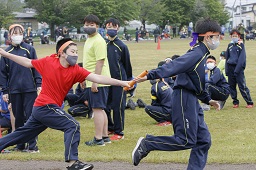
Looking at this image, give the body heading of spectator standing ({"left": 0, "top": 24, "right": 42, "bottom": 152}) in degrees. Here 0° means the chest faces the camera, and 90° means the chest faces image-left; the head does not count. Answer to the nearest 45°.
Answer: approximately 0°

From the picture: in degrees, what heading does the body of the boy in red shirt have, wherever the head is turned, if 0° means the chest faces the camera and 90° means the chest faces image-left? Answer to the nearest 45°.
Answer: approximately 315°

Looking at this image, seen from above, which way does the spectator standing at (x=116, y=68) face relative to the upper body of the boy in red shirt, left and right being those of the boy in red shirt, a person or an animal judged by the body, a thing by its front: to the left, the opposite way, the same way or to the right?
to the right
